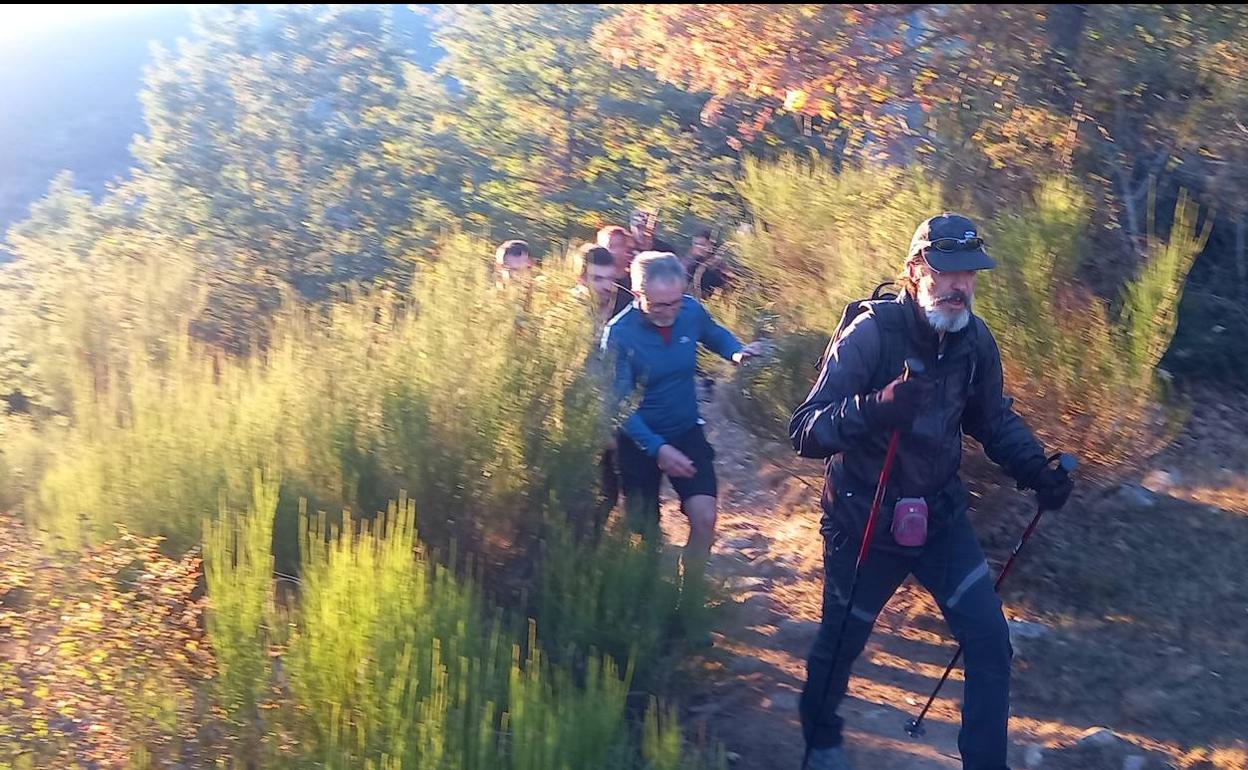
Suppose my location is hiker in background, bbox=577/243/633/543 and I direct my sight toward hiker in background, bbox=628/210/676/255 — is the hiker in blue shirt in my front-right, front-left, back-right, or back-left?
back-right

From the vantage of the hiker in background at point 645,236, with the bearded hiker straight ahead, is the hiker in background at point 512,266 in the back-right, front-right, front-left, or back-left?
front-right

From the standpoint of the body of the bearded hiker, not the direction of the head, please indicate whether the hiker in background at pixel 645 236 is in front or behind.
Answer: behind

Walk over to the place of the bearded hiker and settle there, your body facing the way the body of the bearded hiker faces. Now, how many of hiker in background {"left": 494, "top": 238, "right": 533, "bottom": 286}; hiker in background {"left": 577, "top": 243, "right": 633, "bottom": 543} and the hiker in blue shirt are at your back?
3

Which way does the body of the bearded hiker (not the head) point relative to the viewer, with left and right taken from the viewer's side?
facing the viewer and to the right of the viewer

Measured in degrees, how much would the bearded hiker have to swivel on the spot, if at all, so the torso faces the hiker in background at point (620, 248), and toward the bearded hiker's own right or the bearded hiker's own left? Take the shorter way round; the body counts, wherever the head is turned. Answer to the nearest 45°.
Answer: approximately 180°

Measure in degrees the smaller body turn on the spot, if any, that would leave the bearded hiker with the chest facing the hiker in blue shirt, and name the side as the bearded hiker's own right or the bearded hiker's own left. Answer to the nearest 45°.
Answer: approximately 180°

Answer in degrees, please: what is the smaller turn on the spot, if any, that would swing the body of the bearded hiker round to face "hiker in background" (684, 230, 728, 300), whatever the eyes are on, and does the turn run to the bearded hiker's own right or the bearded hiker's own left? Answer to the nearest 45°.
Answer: approximately 135° to the bearded hiker's own left

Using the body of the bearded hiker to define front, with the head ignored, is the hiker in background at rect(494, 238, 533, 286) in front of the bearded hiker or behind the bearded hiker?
behind
